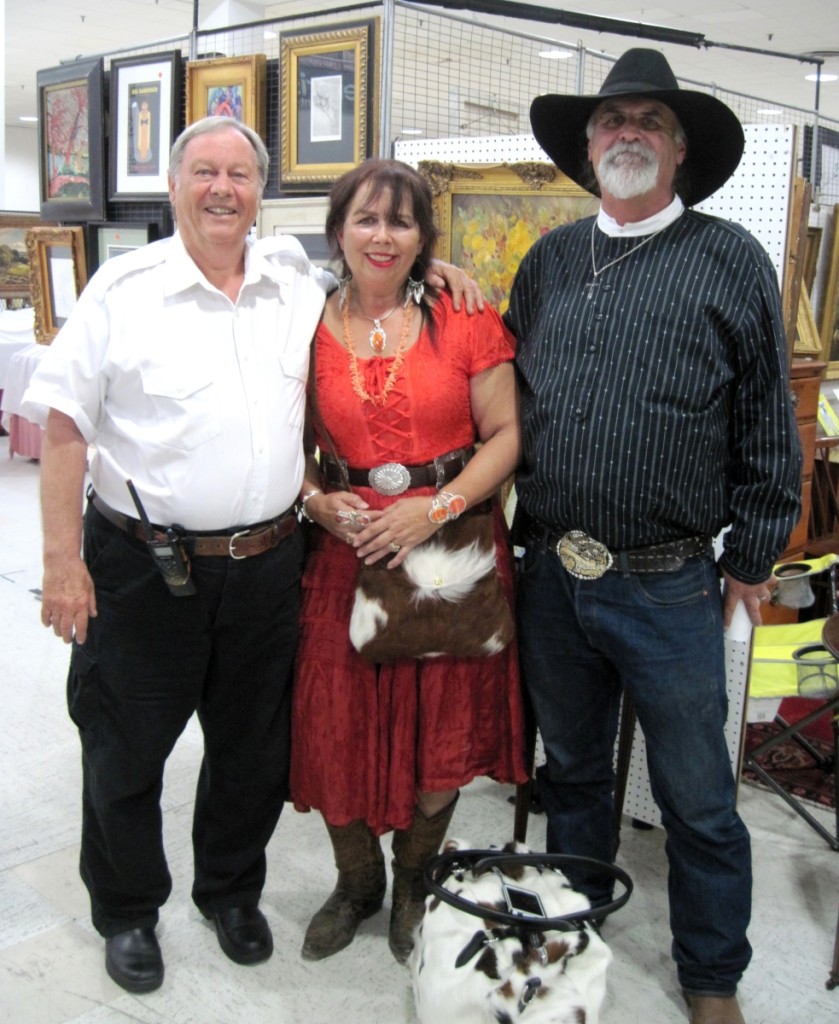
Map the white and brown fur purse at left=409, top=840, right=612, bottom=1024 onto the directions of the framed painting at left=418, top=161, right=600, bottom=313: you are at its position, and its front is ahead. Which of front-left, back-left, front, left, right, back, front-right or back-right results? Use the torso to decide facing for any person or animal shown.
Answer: front

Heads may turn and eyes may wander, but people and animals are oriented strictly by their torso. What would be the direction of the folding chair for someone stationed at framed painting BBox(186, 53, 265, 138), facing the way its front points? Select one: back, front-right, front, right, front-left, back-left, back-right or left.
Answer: left

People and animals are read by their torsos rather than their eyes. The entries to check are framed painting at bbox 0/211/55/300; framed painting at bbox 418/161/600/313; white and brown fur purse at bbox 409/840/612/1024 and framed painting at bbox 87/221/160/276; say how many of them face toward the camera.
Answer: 4

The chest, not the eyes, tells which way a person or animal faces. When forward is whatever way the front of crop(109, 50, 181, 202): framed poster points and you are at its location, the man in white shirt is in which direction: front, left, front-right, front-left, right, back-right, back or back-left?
front-left

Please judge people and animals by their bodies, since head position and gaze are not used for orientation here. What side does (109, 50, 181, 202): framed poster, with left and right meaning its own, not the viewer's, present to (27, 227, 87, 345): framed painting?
right

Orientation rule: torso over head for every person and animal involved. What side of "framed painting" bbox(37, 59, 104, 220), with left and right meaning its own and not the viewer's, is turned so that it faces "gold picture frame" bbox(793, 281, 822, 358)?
left

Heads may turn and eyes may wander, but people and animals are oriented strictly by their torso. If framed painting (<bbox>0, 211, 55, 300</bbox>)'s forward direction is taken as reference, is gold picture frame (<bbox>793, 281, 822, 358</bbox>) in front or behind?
in front

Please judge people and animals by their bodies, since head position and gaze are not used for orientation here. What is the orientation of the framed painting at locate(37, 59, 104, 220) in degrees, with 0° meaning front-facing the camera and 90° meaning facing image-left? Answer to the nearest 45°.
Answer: approximately 45°

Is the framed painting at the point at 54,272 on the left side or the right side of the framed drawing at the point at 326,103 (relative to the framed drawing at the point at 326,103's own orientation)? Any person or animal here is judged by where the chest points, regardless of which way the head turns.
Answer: on its right

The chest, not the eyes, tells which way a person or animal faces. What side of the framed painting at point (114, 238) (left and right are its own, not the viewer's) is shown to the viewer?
front

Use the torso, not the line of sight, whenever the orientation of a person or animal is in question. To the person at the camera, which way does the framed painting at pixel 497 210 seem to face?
facing the viewer

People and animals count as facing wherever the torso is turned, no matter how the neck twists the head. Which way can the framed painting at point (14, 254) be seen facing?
toward the camera

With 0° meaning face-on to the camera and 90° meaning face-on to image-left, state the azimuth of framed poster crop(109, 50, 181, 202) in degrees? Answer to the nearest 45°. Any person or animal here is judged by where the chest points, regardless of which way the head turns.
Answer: approximately 45°

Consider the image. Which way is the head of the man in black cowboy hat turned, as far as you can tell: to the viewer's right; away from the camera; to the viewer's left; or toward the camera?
toward the camera

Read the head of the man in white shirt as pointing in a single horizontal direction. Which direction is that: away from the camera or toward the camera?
toward the camera

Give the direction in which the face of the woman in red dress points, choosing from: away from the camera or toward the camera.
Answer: toward the camera

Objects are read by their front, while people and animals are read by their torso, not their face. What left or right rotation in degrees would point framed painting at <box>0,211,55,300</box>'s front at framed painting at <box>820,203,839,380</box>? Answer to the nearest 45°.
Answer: approximately 45° to its left
